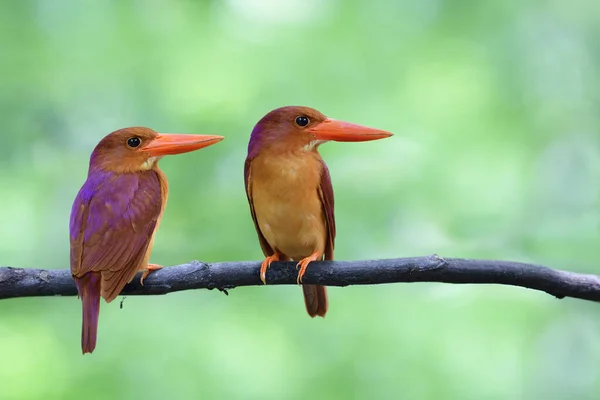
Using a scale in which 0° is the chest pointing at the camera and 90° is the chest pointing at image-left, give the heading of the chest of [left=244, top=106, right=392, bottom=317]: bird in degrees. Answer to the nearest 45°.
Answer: approximately 0°

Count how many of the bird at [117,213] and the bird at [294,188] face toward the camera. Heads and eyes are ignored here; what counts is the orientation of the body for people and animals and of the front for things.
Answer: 1

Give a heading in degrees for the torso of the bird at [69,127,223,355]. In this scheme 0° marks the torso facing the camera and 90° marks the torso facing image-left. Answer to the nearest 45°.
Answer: approximately 225°
